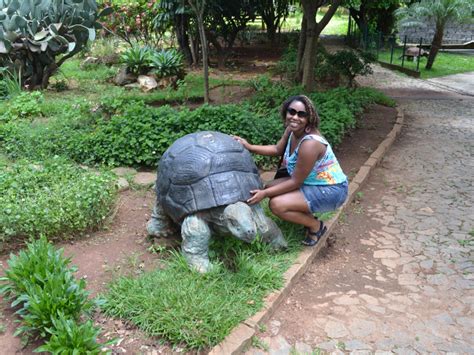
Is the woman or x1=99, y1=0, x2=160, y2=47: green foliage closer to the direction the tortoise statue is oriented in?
the woman

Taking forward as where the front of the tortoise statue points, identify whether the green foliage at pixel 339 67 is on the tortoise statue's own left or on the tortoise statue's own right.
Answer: on the tortoise statue's own left

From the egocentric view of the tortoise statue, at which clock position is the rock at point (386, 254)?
The rock is roughly at 10 o'clock from the tortoise statue.

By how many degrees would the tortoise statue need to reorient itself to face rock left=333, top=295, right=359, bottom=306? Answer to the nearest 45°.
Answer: approximately 45° to its left

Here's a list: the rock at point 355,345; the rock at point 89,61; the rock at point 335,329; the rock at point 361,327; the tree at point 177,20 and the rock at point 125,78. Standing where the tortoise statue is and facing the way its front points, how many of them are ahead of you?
3

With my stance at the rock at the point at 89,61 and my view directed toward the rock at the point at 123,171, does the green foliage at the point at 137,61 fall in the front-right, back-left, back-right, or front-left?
front-left

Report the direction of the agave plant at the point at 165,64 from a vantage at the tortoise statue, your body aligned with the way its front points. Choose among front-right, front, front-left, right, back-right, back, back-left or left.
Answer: back-left

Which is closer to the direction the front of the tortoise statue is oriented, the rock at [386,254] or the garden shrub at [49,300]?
the rock

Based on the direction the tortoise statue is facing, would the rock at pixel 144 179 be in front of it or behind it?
behind

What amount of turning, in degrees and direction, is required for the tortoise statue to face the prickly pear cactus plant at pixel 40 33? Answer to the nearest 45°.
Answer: approximately 180°

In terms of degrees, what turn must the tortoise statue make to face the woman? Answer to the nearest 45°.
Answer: approximately 45° to its left

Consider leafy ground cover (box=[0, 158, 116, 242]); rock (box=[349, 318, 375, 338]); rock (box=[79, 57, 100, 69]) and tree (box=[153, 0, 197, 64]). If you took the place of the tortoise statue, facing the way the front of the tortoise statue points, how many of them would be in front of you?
1

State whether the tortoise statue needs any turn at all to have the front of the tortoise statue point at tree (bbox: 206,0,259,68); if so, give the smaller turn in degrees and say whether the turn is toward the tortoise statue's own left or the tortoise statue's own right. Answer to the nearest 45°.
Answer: approximately 135° to the tortoise statue's own left

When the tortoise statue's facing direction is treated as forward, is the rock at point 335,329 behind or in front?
in front

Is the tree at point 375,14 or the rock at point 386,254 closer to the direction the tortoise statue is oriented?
the rock

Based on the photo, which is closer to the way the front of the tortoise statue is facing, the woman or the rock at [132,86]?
the woman

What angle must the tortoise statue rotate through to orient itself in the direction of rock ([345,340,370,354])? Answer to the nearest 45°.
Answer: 0° — it already faces it

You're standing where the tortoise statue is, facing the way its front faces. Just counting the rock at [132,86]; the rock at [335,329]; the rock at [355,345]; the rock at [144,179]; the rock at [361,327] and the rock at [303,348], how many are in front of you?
4

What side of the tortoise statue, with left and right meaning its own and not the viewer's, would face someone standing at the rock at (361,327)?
front

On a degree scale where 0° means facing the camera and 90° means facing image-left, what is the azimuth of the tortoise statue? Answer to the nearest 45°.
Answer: approximately 315°

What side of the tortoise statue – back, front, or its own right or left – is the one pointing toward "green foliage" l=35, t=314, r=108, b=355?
right
